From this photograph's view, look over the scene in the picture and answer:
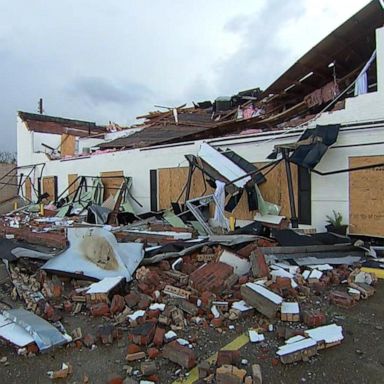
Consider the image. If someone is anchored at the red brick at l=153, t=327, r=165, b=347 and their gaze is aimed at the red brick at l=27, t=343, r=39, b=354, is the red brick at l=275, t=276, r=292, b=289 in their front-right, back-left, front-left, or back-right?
back-right

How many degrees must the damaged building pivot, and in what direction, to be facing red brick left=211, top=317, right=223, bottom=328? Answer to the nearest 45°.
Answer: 0° — it already faces it

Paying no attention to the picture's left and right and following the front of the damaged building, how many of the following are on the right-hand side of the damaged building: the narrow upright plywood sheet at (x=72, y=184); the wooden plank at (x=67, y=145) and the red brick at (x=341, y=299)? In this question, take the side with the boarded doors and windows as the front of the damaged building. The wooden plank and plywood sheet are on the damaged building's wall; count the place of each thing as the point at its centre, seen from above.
2

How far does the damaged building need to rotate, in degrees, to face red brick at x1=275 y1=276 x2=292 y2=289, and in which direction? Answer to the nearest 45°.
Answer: approximately 45° to its left

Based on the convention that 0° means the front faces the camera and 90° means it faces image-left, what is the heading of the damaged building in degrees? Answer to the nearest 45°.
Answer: approximately 45°

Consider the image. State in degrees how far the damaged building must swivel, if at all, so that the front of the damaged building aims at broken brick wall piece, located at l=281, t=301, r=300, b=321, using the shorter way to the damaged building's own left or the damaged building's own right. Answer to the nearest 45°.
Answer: approximately 45° to the damaged building's own left

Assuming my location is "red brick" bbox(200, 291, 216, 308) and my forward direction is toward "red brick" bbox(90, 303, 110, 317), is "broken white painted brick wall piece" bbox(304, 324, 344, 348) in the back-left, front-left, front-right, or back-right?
back-left
